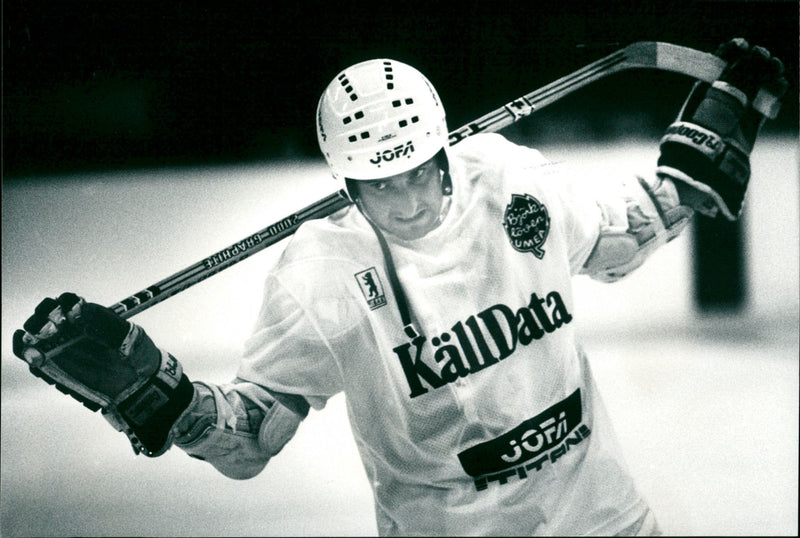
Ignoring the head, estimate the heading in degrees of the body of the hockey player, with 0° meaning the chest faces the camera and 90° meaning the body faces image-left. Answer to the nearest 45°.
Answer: approximately 0°
